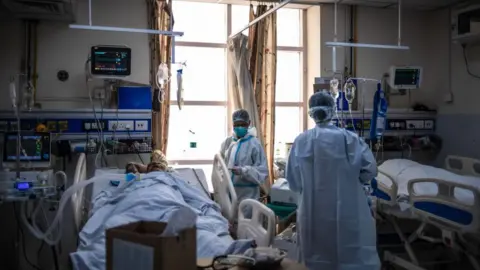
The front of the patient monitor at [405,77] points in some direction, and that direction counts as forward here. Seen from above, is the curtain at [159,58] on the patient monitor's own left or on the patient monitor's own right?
on the patient monitor's own right

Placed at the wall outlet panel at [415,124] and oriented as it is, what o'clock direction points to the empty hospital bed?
The empty hospital bed is roughly at 12 o'clock from the wall outlet panel.

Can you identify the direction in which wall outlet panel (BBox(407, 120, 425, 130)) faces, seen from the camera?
facing the viewer

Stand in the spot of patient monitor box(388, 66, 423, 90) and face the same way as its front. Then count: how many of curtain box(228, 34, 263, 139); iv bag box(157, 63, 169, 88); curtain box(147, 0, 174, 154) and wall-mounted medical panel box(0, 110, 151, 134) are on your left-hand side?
0

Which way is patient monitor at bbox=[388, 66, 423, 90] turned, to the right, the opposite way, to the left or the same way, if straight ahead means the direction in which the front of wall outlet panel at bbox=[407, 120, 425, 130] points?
the same way

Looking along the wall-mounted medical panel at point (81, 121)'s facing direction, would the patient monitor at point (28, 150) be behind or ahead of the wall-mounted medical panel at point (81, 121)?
ahead

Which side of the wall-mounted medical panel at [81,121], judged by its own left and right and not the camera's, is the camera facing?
front

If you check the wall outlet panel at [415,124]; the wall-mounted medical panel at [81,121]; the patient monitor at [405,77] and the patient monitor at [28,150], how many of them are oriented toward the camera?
4

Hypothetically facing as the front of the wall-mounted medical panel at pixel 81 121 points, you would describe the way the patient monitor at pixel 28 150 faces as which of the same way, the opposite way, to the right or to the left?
the same way

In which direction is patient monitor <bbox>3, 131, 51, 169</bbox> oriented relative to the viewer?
toward the camera

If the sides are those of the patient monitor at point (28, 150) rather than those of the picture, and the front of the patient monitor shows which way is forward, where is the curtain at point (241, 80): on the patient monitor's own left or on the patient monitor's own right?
on the patient monitor's own left

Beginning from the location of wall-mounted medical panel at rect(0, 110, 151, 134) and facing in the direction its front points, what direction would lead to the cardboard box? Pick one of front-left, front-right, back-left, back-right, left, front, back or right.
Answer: front
